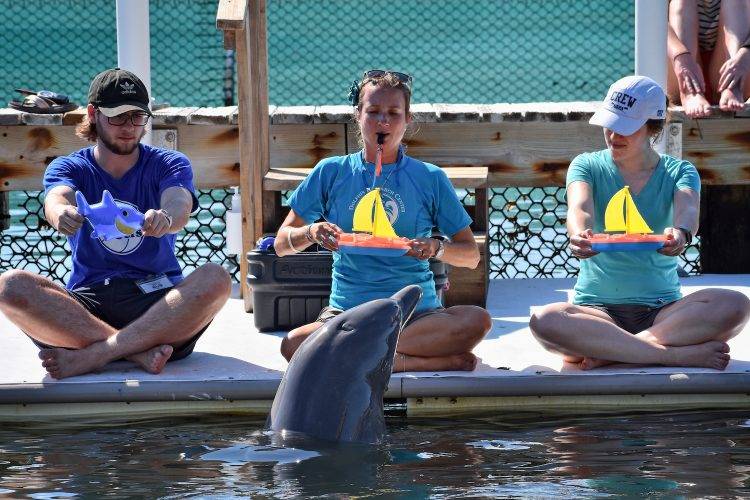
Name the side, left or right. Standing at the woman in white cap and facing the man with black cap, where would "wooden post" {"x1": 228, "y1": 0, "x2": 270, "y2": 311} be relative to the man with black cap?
right

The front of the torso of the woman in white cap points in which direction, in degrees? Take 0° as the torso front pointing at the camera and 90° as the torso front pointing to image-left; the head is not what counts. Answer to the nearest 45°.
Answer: approximately 0°

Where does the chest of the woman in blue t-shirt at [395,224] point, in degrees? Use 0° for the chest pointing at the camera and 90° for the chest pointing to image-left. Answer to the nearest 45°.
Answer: approximately 0°

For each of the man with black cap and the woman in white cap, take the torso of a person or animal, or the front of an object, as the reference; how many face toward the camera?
2

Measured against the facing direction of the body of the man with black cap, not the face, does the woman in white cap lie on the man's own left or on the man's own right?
on the man's own left
